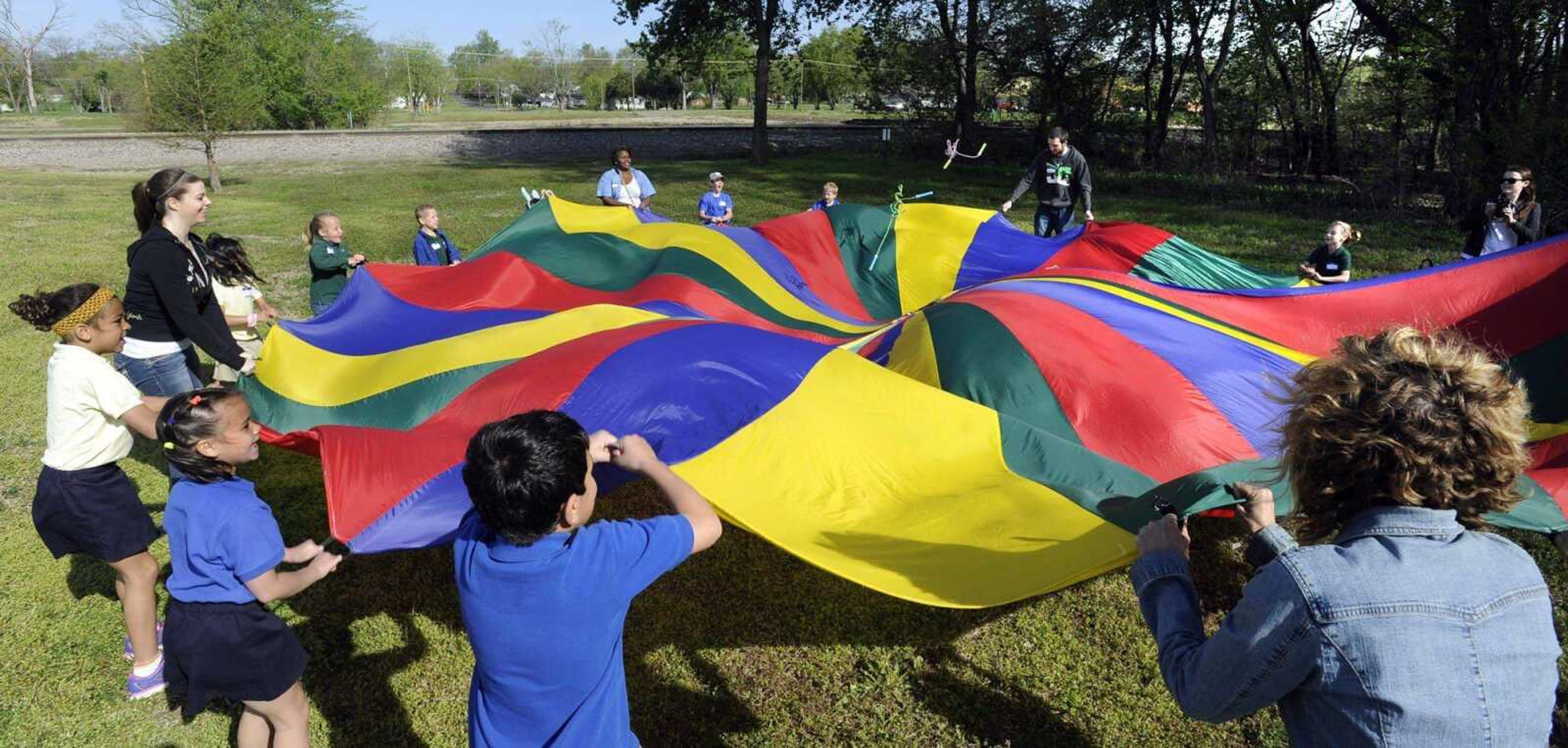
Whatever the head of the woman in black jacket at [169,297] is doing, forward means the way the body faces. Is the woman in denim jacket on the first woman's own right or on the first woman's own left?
on the first woman's own right

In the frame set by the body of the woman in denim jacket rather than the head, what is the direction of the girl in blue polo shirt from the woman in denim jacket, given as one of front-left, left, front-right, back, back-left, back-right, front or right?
front-left

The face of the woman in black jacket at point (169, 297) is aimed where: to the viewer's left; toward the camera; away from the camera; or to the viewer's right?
to the viewer's right

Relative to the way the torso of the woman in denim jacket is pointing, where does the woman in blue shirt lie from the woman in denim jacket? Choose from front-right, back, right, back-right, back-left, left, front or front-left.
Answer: front

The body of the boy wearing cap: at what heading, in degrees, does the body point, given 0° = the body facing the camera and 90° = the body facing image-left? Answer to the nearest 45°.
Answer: approximately 0°

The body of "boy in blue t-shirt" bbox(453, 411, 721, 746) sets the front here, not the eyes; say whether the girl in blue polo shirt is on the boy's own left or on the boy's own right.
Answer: on the boy's own left

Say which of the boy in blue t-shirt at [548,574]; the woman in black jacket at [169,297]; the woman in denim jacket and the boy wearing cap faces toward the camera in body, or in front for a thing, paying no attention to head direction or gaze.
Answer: the boy wearing cap

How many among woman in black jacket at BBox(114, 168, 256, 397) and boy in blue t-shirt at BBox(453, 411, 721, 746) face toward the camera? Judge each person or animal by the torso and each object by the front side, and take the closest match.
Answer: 0

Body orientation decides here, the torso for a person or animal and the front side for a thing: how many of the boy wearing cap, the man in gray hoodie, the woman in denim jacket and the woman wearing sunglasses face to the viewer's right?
0

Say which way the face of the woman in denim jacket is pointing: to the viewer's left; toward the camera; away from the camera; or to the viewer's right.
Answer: away from the camera

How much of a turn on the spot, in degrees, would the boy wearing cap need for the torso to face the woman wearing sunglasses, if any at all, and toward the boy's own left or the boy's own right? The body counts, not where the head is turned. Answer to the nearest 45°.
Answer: approximately 45° to the boy's own left

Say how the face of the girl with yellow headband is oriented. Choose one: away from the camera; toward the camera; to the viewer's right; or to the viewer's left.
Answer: to the viewer's right

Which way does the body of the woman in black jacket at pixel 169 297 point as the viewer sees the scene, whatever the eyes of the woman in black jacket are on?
to the viewer's right

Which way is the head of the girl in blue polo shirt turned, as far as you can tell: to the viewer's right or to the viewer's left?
to the viewer's right
